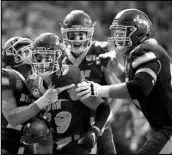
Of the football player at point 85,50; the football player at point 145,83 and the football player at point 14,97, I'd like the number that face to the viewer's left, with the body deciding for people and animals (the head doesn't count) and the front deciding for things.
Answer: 1

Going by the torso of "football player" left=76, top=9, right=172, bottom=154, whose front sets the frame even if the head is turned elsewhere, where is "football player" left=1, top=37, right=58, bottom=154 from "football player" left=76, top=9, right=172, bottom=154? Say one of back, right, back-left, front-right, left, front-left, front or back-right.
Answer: front

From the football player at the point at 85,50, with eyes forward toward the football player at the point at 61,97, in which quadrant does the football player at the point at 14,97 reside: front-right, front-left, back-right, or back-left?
front-right

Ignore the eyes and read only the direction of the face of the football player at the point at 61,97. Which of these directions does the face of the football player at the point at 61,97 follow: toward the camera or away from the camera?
toward the camera

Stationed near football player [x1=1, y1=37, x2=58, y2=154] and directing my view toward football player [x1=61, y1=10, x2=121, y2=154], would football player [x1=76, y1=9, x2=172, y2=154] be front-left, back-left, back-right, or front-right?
front-right

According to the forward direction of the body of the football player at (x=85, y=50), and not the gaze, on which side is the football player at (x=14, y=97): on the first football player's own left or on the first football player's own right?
on the first football player's own right

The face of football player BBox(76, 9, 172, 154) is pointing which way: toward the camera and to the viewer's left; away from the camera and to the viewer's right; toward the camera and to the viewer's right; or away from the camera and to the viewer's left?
toward the camera and to the viewer's left

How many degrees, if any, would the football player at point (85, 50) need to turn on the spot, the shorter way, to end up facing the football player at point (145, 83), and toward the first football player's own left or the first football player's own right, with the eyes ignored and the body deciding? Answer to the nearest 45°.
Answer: approximately 45° to the first football player's own left

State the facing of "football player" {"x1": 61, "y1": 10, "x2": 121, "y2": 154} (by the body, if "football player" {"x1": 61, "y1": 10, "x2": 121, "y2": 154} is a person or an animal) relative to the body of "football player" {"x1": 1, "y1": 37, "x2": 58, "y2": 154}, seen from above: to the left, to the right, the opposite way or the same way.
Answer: to the right

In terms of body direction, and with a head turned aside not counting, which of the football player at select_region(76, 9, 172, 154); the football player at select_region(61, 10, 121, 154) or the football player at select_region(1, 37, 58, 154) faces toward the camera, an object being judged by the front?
the football player at select_region(61, 10, 121, 154)

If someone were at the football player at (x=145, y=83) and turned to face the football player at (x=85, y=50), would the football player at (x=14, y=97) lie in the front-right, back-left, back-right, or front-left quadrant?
front-left

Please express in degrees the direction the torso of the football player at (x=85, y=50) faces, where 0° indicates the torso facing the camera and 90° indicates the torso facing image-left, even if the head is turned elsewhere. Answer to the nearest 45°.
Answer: approximately 0°

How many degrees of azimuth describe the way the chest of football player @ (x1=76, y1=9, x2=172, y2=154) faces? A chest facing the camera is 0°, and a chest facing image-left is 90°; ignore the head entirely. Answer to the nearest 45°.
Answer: approximately 90°

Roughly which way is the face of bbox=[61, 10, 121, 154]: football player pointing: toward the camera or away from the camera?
toward the camera

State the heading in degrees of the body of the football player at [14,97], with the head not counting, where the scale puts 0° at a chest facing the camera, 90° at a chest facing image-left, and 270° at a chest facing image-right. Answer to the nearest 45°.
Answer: approximately 270°

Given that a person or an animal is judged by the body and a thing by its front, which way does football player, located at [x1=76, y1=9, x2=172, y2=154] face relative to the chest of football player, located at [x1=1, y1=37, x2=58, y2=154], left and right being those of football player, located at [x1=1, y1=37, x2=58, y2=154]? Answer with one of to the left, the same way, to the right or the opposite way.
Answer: the opposite way
